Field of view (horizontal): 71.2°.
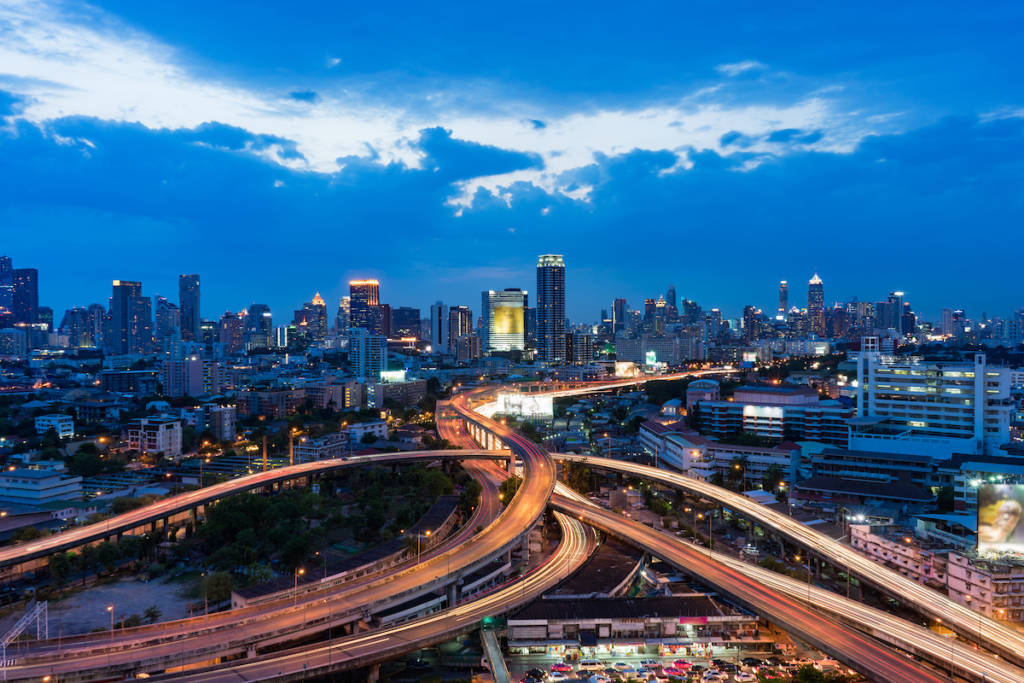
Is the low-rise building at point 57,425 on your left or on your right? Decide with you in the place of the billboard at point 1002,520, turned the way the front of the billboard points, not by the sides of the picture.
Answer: on your right

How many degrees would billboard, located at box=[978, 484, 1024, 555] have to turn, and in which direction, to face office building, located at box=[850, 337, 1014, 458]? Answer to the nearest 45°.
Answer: approximately 180°

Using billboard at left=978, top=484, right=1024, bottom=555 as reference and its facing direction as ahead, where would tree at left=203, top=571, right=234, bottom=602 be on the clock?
The tree is roughly at 2 o'clock from the billboard.

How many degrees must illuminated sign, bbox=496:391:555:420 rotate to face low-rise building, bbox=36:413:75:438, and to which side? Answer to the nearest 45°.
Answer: approximately 90° to its right

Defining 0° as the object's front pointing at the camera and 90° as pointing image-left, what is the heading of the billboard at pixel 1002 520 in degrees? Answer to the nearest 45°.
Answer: approximately 0°

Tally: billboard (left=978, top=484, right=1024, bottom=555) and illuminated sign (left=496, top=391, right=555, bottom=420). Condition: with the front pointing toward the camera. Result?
2

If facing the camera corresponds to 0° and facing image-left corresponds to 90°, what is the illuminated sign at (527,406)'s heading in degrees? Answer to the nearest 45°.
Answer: approximately 0°

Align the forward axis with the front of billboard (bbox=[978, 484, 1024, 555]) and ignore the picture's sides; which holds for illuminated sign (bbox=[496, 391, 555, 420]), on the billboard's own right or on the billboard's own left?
on the billboard's own right

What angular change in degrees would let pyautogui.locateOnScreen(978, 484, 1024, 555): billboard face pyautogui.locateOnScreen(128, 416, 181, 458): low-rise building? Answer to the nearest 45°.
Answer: approximately 90° to its right

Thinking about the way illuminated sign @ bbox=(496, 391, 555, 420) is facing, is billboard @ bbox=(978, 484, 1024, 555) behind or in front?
in front

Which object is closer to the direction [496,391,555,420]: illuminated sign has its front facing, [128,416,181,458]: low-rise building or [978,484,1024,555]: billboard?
the billboard

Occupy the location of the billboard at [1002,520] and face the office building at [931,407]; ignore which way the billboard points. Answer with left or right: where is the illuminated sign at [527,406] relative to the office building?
left
